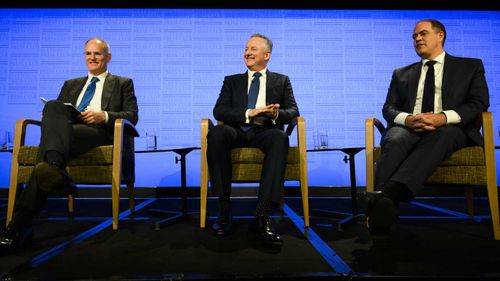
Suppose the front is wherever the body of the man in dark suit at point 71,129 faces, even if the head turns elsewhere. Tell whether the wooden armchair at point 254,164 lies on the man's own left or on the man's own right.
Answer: on the man's own left

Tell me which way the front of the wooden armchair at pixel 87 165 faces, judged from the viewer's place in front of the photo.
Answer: facing the viewer and to the left of the viewer

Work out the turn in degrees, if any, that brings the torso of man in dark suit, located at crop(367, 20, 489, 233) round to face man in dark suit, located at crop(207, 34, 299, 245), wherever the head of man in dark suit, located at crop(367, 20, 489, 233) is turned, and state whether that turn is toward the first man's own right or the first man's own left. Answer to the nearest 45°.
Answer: approximately 45° to the first man's own right

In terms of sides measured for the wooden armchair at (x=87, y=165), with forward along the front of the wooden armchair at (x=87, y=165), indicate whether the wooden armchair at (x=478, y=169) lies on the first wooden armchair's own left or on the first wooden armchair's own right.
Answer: on the first wooden armchair's own left

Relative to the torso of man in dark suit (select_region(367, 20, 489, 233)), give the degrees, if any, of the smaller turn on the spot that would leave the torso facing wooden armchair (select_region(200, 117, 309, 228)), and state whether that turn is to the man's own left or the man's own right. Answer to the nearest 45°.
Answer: approximately 45° to the man's own right

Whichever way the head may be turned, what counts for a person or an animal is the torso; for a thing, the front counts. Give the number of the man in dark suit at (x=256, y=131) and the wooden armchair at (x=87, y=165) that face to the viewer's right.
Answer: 0

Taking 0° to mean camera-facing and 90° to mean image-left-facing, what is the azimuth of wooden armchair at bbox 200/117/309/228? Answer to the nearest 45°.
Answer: approximately 0°

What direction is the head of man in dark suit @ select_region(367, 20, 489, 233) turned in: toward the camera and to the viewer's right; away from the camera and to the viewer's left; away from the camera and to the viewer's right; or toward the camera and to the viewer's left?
toward the camera and to the viewer's left

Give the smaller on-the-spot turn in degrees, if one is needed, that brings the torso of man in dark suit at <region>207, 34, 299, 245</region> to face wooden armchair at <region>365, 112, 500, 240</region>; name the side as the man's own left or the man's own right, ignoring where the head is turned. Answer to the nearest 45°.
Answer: approximately 90° to the man's own left

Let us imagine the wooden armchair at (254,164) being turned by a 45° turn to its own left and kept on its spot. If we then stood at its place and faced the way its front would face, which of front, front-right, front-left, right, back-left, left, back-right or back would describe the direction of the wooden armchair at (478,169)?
front-left

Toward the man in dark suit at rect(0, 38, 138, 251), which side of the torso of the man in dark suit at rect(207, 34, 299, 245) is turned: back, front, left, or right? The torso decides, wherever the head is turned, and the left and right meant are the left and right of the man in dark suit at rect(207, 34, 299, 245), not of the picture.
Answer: right

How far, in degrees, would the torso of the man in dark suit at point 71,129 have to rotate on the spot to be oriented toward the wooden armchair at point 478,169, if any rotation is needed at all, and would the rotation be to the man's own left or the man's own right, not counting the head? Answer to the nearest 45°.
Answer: approximately 90° to the man's own left
